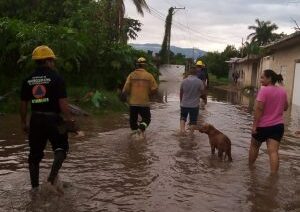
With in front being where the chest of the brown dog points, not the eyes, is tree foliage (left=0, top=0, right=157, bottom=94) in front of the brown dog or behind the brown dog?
in front

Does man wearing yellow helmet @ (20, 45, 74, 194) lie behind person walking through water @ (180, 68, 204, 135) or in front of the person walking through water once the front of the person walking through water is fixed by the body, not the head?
behind

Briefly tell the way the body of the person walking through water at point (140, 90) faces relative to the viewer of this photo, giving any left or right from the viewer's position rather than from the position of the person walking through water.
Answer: facing away from the viewer

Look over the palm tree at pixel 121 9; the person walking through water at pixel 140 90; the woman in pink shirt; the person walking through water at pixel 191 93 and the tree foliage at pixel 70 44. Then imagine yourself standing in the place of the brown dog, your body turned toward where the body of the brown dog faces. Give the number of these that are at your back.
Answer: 1

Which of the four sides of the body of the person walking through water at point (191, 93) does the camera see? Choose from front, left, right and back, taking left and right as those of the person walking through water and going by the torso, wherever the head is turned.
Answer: back

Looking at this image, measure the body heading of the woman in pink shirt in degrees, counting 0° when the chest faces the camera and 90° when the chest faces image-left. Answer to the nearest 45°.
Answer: approximately 135°

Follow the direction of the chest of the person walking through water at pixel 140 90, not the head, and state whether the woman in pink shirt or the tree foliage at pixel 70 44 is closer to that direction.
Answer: the tree foliage

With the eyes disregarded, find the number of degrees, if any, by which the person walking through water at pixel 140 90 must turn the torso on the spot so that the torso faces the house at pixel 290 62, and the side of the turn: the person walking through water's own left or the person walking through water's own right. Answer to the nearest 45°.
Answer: approximately 45° to the person walking through water's own right

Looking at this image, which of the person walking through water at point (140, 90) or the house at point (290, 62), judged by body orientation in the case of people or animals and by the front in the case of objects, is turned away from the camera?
the person walking through water
